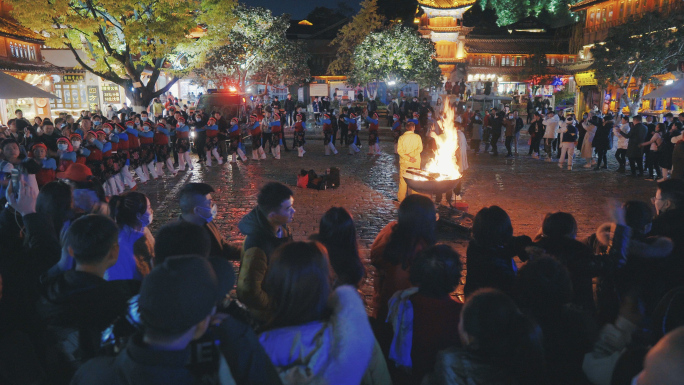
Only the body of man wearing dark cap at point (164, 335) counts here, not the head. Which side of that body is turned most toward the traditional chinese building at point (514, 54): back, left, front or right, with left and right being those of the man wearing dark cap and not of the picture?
front

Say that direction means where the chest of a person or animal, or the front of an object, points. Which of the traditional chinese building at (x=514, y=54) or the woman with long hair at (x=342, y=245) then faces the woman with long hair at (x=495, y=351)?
the traditional chinese building

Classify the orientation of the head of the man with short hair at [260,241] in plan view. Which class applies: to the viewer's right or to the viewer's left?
to the viewer's right

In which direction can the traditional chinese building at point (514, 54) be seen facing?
toward the camera

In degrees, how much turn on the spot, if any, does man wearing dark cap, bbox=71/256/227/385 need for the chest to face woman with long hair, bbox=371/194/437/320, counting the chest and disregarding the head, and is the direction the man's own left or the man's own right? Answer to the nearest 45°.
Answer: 0° — they already face them

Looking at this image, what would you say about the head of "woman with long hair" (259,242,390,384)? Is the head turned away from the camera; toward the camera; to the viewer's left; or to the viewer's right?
away from the camera

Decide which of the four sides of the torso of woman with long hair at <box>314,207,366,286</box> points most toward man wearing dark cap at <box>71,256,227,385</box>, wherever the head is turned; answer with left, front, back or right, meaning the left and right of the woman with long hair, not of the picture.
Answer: back

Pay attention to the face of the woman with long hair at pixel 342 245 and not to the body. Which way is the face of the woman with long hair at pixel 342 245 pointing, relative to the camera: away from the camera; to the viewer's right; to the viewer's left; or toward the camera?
away from the camera

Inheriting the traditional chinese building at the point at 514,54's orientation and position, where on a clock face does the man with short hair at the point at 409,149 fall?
The man with short hair is roughly at 12 o'clock from the traditional chinese building.

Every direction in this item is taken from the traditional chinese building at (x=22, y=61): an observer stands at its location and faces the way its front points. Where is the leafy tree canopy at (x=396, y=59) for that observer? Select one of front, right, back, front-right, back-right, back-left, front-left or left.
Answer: front-left

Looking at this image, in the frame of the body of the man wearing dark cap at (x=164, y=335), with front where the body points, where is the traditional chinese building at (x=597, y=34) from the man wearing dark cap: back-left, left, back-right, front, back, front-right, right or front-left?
front

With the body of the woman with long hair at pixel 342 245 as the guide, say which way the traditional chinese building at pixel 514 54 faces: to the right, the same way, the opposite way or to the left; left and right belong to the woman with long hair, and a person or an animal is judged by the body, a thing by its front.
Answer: the opposite way

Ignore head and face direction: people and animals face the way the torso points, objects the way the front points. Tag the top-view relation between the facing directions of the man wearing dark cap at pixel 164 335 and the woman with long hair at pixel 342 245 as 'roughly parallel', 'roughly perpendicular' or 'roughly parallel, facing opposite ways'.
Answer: roughly parallel

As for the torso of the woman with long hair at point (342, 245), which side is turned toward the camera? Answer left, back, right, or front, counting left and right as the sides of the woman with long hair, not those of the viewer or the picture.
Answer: back
